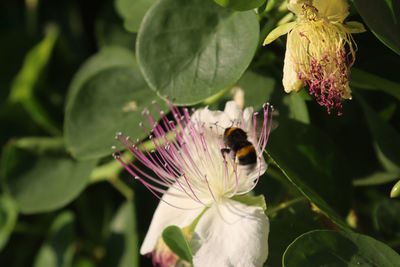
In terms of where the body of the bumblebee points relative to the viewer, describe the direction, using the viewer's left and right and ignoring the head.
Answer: facing away from the viewer and to the left of the viewer

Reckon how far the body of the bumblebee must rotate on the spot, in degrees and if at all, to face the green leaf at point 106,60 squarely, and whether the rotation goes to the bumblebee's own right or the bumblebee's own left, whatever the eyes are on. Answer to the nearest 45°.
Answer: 0° — it already faces it
